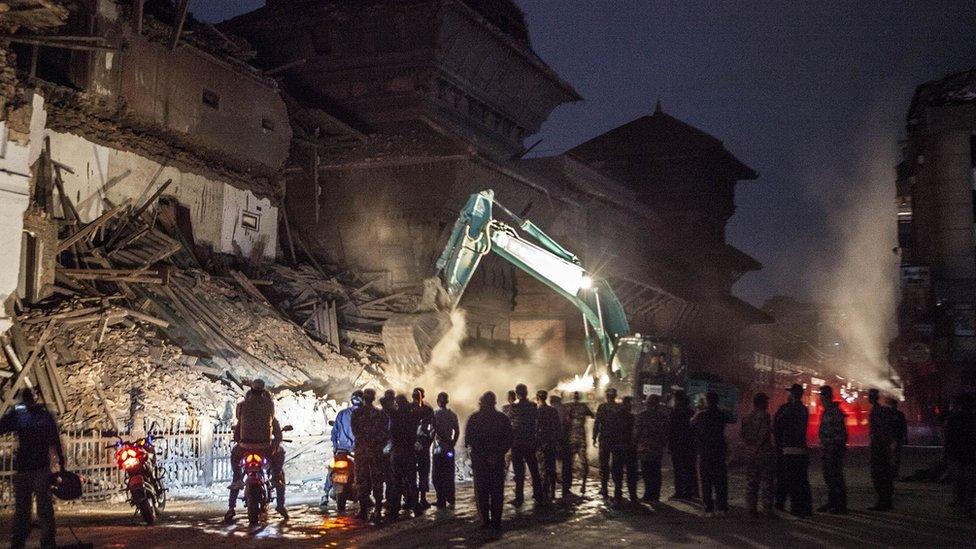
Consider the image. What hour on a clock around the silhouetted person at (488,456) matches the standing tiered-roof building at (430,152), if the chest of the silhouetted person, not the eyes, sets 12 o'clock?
The standing tiered-roof building is roughly at 12 o'clock from the silhouetted person.

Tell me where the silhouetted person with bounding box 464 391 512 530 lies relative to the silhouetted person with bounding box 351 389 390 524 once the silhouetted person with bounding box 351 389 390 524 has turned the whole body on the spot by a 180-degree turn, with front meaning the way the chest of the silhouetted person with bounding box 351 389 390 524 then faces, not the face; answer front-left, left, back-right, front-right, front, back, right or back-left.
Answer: front-left

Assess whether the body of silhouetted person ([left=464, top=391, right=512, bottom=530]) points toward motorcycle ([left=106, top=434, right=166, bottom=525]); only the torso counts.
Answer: no

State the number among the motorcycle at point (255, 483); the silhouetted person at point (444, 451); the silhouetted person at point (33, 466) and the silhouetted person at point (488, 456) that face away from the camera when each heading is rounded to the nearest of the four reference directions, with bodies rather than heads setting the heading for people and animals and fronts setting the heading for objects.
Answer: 4

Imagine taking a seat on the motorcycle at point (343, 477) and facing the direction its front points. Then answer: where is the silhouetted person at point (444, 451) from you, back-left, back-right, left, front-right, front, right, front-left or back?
right

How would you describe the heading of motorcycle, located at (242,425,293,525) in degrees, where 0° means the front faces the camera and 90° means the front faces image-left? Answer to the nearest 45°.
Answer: approximately 180°

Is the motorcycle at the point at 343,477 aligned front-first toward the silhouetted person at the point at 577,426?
no

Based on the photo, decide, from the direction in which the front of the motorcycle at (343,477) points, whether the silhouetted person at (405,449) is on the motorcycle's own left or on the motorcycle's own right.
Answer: on the motorcycle's own right

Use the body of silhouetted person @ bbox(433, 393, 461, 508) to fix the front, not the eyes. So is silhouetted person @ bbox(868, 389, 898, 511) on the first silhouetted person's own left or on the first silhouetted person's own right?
on the first silhouetted person's own right

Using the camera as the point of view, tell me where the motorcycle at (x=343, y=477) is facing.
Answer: facing away from the viewer

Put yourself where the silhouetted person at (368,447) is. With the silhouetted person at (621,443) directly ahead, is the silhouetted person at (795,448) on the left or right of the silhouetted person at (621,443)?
right

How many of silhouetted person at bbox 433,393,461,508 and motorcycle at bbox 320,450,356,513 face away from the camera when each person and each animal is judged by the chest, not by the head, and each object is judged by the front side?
2

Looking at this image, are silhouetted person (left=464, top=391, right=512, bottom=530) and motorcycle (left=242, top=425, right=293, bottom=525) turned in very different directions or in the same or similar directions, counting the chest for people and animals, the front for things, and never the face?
same or similar directions

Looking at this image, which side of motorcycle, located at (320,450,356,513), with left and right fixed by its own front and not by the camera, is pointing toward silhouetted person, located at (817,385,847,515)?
right

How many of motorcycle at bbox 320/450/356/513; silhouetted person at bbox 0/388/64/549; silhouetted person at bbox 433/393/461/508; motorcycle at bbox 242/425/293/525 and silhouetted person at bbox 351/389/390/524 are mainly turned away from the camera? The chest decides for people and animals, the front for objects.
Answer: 5

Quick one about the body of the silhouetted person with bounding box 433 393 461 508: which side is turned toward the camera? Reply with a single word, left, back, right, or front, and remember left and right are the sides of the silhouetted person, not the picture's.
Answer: back

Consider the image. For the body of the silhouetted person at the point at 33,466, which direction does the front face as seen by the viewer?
away from the camera

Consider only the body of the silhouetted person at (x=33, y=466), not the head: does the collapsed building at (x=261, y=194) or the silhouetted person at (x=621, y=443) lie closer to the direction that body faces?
the collapsed building

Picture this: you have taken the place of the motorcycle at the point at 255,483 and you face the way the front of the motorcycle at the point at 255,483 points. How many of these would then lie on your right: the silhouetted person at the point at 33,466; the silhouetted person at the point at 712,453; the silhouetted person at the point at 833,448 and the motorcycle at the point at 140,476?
2

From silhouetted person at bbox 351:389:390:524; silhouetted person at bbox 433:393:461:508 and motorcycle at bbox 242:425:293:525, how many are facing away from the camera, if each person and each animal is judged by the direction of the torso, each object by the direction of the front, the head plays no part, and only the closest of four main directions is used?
3
